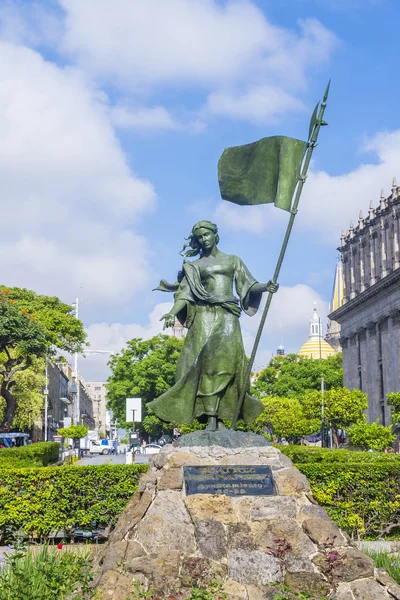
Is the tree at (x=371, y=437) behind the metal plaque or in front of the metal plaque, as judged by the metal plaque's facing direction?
behind

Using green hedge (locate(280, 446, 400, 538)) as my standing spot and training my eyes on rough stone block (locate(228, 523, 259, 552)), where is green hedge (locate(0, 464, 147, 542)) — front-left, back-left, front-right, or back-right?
front-right

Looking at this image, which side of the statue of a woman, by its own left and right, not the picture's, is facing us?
front

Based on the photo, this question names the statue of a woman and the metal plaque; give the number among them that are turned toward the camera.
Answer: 2

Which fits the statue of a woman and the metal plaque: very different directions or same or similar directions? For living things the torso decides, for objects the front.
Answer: same or similar directions

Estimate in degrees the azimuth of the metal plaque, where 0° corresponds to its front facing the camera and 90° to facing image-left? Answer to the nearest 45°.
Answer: approximately 0°
